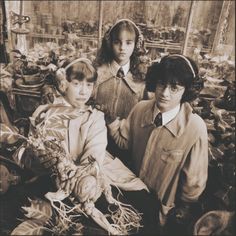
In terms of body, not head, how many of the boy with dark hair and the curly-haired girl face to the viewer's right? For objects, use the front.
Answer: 0

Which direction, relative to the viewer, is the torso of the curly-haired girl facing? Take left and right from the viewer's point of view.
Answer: facing the viewer

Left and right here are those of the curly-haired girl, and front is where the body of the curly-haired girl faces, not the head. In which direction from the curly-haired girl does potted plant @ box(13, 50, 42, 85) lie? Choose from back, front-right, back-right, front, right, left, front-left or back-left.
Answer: right

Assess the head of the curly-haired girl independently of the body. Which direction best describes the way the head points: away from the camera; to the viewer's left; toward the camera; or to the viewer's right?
toward the camera

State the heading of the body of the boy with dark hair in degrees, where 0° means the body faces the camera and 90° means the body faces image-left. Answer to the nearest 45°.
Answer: approximately 45°
